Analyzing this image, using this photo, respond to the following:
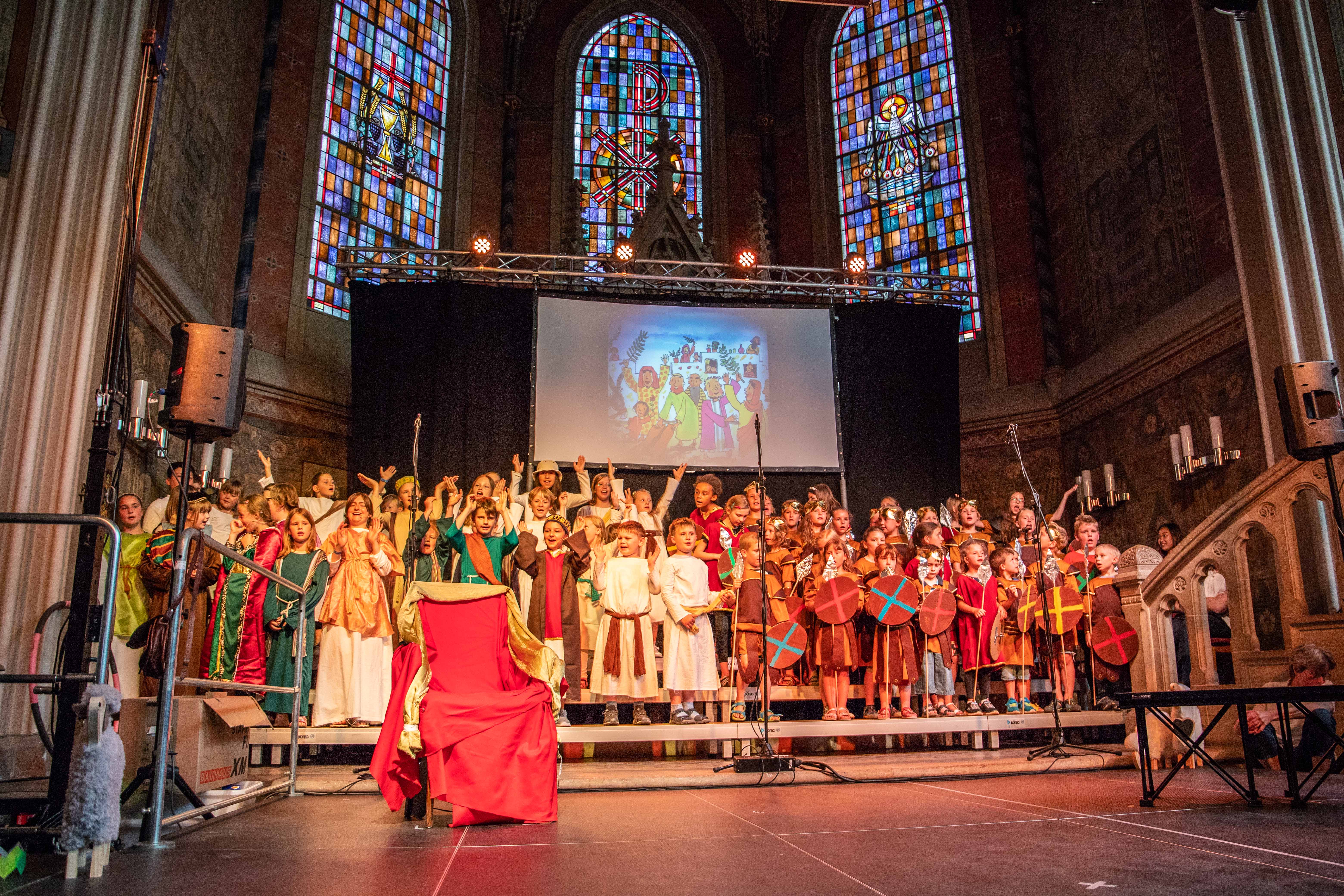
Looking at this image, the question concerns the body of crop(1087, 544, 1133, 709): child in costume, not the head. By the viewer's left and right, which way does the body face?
facing the viewer and to the left of the viewer

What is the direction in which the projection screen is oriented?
toward the camera

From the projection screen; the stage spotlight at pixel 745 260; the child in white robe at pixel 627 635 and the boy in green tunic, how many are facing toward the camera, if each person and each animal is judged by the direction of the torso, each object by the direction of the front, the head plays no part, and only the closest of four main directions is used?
4

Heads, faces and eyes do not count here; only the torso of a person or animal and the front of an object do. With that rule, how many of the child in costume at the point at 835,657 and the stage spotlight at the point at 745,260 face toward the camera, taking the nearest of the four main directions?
2

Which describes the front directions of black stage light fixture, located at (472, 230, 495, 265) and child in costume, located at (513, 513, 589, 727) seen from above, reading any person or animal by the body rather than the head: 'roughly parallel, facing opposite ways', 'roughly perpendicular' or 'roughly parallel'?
roughly parallel

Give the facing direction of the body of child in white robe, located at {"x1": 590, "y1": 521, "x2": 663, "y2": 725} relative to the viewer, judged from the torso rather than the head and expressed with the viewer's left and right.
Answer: facing the viewer

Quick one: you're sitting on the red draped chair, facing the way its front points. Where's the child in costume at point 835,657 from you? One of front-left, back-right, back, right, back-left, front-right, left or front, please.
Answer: left

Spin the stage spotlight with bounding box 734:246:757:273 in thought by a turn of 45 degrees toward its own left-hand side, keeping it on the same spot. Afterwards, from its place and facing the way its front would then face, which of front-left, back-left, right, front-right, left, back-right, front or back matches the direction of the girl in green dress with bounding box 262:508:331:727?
right

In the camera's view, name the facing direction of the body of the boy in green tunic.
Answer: toward the camera

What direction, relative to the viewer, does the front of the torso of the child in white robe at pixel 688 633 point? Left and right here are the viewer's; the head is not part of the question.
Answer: facing the viewer and to the right of the viewer
